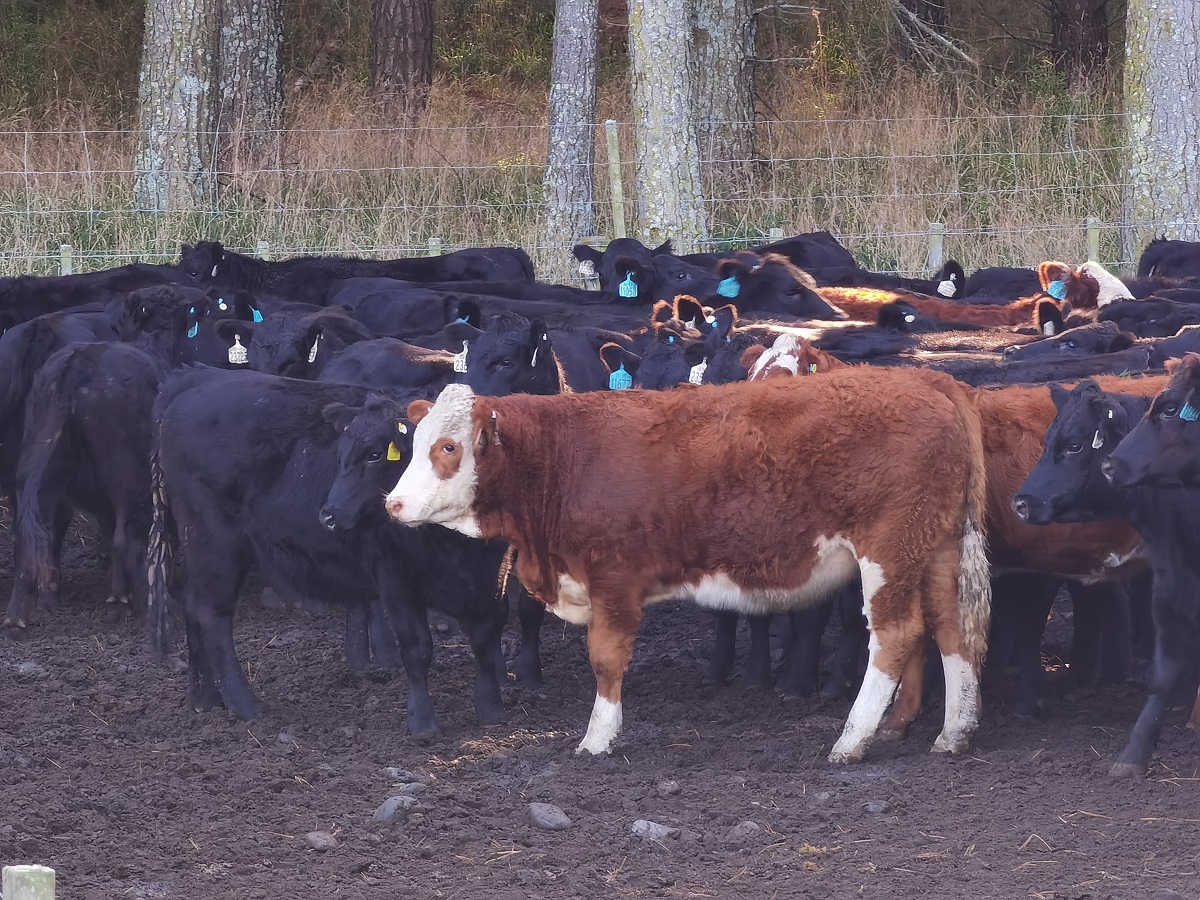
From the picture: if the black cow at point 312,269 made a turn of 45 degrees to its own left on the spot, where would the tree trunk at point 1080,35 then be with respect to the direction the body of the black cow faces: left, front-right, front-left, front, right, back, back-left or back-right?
back

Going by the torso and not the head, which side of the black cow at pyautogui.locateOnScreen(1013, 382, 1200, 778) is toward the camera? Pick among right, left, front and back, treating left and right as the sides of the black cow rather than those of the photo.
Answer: left

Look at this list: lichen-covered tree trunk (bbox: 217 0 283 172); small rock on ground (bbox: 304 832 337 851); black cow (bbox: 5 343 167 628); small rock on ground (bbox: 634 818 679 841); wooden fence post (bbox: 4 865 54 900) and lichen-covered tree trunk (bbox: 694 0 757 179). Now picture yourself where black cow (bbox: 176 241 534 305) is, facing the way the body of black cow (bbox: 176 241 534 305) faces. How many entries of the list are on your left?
4

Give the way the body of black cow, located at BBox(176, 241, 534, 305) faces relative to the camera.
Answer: to the viewer's left

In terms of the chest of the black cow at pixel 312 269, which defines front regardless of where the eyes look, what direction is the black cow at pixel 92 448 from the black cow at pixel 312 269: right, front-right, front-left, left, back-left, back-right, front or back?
left

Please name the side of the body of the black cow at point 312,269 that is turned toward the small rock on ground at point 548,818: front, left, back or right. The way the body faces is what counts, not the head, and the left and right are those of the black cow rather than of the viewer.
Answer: left

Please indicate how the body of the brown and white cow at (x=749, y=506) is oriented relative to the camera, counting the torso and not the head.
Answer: to the viewer's left

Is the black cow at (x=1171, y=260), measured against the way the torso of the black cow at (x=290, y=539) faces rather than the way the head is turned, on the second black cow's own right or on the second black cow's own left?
on the second black cow's own left

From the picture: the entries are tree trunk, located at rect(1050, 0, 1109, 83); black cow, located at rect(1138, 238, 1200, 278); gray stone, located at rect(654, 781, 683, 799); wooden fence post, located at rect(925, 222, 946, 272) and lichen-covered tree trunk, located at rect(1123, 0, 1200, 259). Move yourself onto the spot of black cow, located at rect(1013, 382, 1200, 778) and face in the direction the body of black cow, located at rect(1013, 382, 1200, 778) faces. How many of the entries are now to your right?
4

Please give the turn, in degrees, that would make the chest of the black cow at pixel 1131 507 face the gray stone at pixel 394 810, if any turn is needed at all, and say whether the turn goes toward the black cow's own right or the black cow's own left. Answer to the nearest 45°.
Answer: approximately 45° to the black cow's own left
